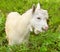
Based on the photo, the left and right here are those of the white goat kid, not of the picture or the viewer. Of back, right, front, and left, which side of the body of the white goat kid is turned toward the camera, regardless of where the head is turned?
right
